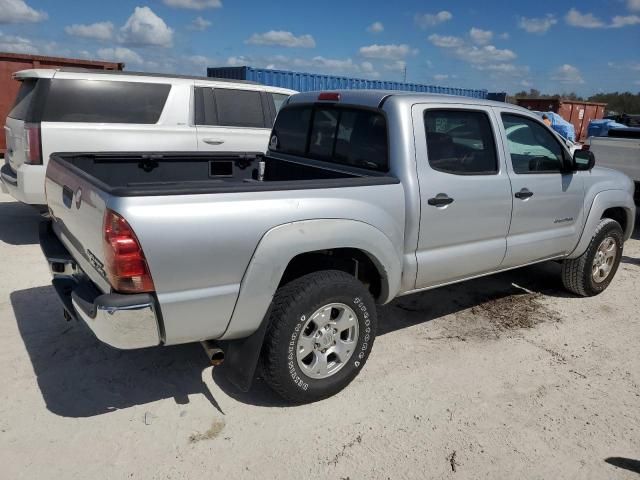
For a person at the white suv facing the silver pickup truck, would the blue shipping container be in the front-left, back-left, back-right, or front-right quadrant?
back-left

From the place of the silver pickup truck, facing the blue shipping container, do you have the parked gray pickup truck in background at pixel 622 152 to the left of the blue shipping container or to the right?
right

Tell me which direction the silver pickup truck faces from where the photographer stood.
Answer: facing away from the viewer and to the right of the viewer

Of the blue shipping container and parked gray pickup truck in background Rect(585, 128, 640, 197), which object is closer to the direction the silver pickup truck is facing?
the parked gray pickup truck in background

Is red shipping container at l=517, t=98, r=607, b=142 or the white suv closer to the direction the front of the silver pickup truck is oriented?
the red shipping container

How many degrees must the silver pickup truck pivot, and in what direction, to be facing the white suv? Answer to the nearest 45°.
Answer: approximately 90° to its left

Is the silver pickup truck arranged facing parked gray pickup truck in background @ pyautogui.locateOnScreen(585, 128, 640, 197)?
yes
